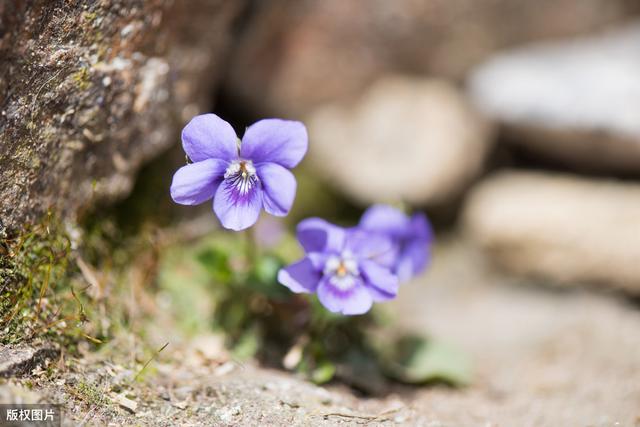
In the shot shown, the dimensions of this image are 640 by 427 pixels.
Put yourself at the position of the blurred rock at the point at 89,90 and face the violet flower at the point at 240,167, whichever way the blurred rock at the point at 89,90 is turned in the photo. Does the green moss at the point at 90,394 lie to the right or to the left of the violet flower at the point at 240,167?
right

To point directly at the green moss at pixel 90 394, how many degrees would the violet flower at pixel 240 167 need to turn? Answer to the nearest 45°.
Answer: approximately 45° to its right

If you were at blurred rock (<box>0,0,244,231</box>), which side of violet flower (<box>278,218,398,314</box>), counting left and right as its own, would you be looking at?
right

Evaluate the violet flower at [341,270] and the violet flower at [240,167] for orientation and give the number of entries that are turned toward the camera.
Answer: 2

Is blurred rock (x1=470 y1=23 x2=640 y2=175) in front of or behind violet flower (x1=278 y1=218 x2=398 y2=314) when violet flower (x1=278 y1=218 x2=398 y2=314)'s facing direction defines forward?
behind

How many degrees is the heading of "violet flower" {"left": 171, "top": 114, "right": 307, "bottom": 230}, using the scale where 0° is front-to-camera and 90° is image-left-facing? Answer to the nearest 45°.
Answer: approximately 0°

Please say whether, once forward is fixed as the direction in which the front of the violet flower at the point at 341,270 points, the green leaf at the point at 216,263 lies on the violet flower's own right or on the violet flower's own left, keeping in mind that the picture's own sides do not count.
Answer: on the violet flower's own right

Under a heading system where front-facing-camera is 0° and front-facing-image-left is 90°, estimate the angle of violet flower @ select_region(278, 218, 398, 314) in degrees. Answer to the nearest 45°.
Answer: approximately 0°

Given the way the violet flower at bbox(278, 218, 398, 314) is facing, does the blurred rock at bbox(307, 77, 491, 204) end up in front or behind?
behind
